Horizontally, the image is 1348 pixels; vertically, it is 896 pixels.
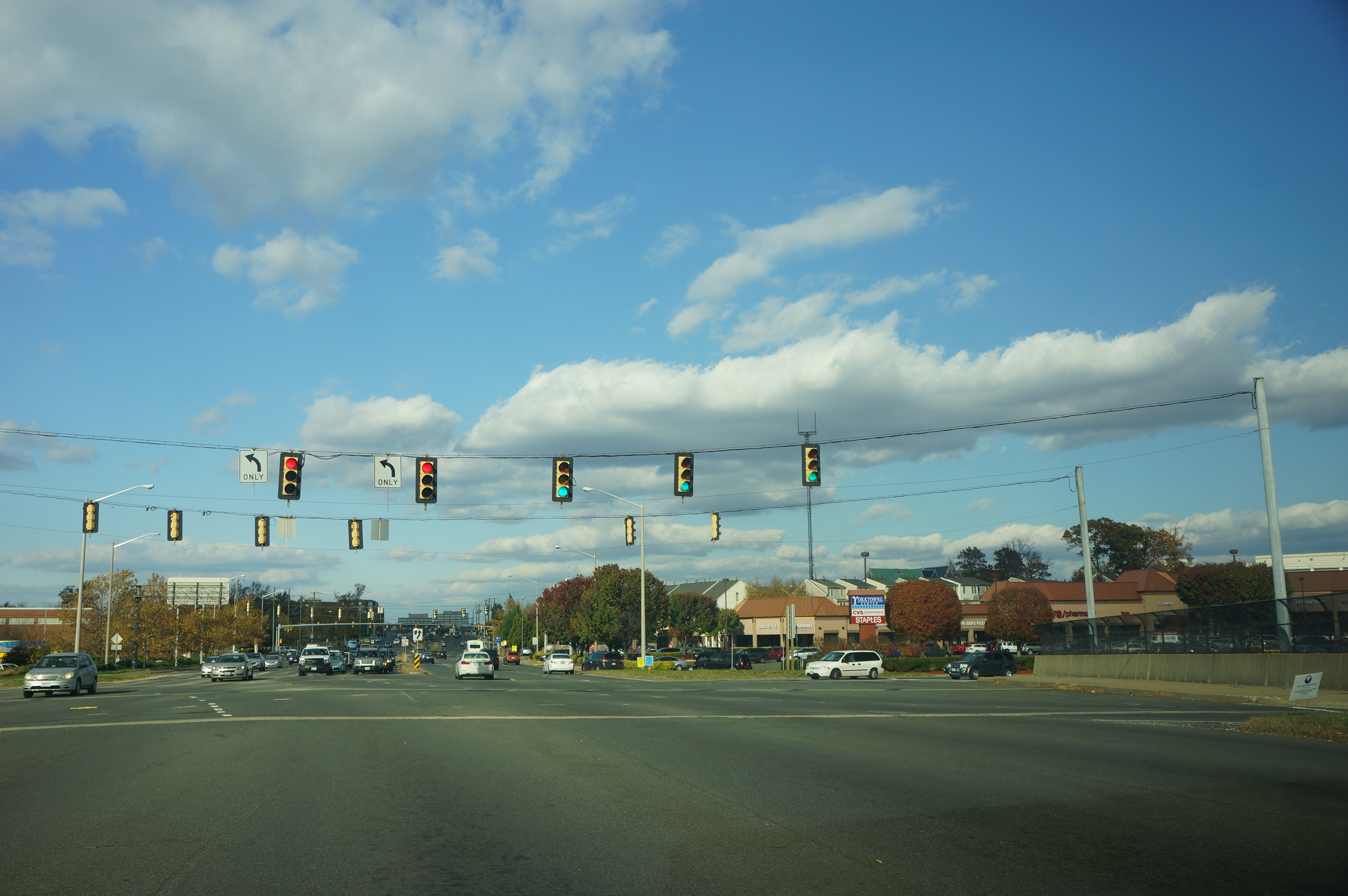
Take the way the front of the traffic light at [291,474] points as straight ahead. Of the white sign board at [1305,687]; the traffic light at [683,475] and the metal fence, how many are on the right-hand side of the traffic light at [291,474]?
0

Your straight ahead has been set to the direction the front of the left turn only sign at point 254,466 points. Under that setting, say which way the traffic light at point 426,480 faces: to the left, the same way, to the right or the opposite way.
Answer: the same way

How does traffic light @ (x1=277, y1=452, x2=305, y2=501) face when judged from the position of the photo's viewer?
facing the viewer

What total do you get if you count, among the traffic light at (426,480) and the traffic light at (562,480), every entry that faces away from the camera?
0

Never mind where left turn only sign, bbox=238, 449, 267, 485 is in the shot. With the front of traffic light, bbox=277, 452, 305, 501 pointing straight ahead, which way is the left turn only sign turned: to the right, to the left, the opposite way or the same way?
the same way

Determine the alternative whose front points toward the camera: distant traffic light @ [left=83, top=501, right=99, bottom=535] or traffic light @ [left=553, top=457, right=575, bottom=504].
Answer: the traffic light

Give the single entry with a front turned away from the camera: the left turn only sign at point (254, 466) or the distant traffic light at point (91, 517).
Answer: the distant traffic light

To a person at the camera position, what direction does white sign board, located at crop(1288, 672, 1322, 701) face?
facing the viewer and to the left of the viewer

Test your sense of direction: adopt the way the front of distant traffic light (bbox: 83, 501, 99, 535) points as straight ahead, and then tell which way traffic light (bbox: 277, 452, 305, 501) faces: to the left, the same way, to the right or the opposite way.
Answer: the opposite way

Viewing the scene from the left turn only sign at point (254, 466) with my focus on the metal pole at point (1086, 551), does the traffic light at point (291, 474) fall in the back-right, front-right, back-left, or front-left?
front-right

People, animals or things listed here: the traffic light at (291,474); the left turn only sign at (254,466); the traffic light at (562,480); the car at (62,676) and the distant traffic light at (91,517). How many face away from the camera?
1

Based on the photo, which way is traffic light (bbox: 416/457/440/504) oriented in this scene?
toward the camera

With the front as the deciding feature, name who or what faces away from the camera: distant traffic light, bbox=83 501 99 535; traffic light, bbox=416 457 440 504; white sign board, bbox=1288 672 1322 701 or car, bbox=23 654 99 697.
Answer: the distant traffic light
